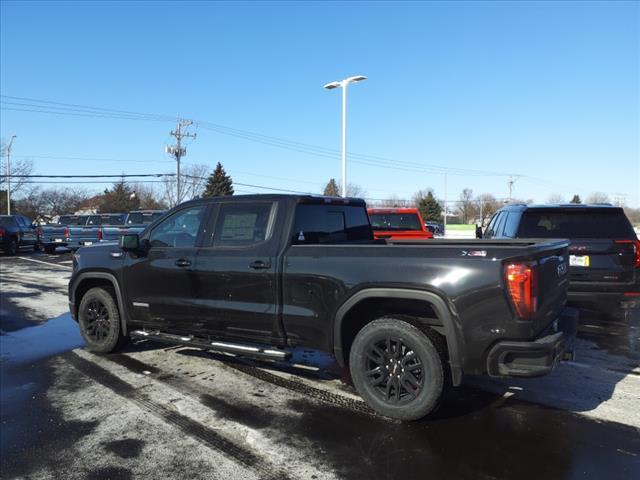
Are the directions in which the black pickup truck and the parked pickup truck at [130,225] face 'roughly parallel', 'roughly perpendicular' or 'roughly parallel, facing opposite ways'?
roughly perpendicular

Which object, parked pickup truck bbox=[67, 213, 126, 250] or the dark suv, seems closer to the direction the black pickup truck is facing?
the parked pickup truck

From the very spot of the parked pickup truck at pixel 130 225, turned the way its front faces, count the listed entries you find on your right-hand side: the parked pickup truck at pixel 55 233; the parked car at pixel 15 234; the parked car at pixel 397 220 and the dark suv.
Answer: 2

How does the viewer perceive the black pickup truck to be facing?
facing away from the viewer and to the left of the viewer

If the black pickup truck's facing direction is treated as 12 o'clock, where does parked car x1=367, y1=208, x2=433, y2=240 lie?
The parked car is roughly at 2 o'clock from the black pickup truck.

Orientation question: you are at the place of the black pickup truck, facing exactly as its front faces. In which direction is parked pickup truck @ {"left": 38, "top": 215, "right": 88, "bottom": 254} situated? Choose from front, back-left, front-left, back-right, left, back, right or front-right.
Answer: front

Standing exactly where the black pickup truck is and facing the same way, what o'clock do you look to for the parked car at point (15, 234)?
The parked car is roughly at 12 o'clock from the black pickup truck.

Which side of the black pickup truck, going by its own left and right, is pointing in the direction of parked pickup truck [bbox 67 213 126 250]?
front

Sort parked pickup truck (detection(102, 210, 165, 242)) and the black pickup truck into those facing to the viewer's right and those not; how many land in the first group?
0

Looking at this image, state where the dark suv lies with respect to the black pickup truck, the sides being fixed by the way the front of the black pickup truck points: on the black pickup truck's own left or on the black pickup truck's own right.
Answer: on the black pickup truck's own right
